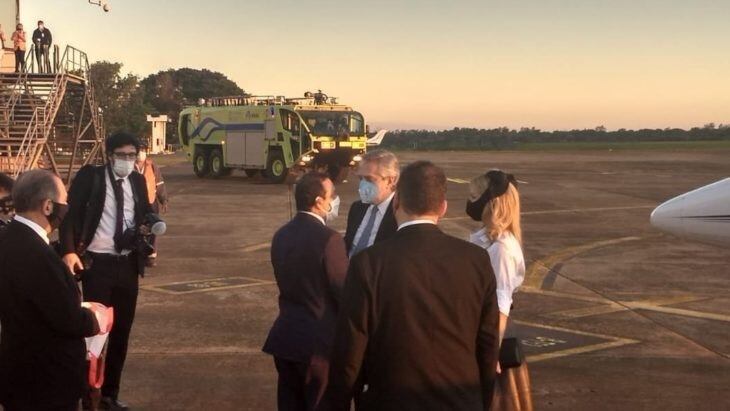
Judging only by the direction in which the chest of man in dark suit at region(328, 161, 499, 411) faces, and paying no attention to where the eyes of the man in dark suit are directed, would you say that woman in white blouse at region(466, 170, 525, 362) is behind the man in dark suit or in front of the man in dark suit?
in front

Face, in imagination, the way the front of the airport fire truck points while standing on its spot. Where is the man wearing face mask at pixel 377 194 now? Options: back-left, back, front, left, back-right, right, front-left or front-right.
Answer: front-right

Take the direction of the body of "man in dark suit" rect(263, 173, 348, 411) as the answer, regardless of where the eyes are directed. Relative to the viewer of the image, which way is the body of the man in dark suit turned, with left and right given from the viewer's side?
facing away from the viewer and to the right of the viewer

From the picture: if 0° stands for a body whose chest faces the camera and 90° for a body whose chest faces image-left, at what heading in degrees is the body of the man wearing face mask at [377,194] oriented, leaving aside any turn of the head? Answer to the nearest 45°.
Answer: approximately 45°

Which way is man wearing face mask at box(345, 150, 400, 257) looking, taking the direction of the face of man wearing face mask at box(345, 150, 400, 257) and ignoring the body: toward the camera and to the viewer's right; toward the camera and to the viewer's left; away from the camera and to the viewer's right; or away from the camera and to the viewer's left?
toward the camera and to the viewer's left

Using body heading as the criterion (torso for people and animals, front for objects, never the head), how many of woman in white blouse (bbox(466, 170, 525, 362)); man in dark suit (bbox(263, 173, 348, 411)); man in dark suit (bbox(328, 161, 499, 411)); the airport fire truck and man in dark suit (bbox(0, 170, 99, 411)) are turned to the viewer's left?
1

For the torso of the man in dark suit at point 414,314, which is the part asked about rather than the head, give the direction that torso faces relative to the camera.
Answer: away from the camera

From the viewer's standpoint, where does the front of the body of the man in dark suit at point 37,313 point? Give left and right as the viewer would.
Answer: facing away from the viewer and to the right of the viewer

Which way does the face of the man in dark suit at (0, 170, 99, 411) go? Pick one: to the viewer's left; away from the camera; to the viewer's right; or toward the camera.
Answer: to the viewer's right

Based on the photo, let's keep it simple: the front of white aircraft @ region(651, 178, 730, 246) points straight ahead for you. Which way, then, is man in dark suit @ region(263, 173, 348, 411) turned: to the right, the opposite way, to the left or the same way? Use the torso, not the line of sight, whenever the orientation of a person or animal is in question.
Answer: to the right

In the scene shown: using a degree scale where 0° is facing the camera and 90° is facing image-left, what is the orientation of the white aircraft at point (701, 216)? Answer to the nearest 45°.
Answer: approximately 90°

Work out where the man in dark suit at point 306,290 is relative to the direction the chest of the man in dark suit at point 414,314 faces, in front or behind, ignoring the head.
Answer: in front

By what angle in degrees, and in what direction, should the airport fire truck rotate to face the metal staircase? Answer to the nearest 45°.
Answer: approximately 90° to its right

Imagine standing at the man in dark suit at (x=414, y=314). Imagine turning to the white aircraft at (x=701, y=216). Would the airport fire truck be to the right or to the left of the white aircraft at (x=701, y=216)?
left

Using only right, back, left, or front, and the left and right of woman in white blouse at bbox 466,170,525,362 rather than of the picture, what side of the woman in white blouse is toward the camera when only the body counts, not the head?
left

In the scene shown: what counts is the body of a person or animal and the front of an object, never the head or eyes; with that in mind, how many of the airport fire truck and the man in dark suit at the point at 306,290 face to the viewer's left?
0
